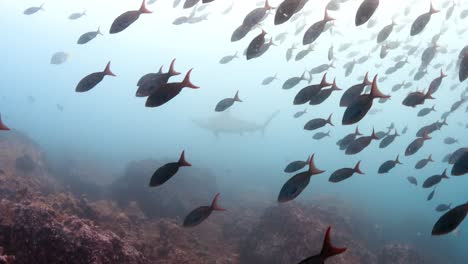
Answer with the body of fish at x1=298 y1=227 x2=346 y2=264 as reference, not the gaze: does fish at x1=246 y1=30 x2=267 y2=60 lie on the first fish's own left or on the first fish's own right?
on the first fish's own right

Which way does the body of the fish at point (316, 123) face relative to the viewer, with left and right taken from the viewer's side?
facing to the left of the viewer

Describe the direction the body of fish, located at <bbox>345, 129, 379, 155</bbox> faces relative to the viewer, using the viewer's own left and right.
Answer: facing to the left of the viewer

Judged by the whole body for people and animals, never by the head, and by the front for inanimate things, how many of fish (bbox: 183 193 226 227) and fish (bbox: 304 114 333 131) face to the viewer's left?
2

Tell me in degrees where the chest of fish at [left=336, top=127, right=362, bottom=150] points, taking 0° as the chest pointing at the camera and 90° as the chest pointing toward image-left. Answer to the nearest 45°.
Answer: approximately 90°

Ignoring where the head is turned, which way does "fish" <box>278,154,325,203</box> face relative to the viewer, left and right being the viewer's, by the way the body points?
facing to the left of the viewer

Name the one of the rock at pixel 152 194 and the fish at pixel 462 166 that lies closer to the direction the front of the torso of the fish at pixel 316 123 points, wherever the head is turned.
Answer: the rock

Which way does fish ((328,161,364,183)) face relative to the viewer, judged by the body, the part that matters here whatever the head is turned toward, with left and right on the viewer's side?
facing to the left of the viewer
